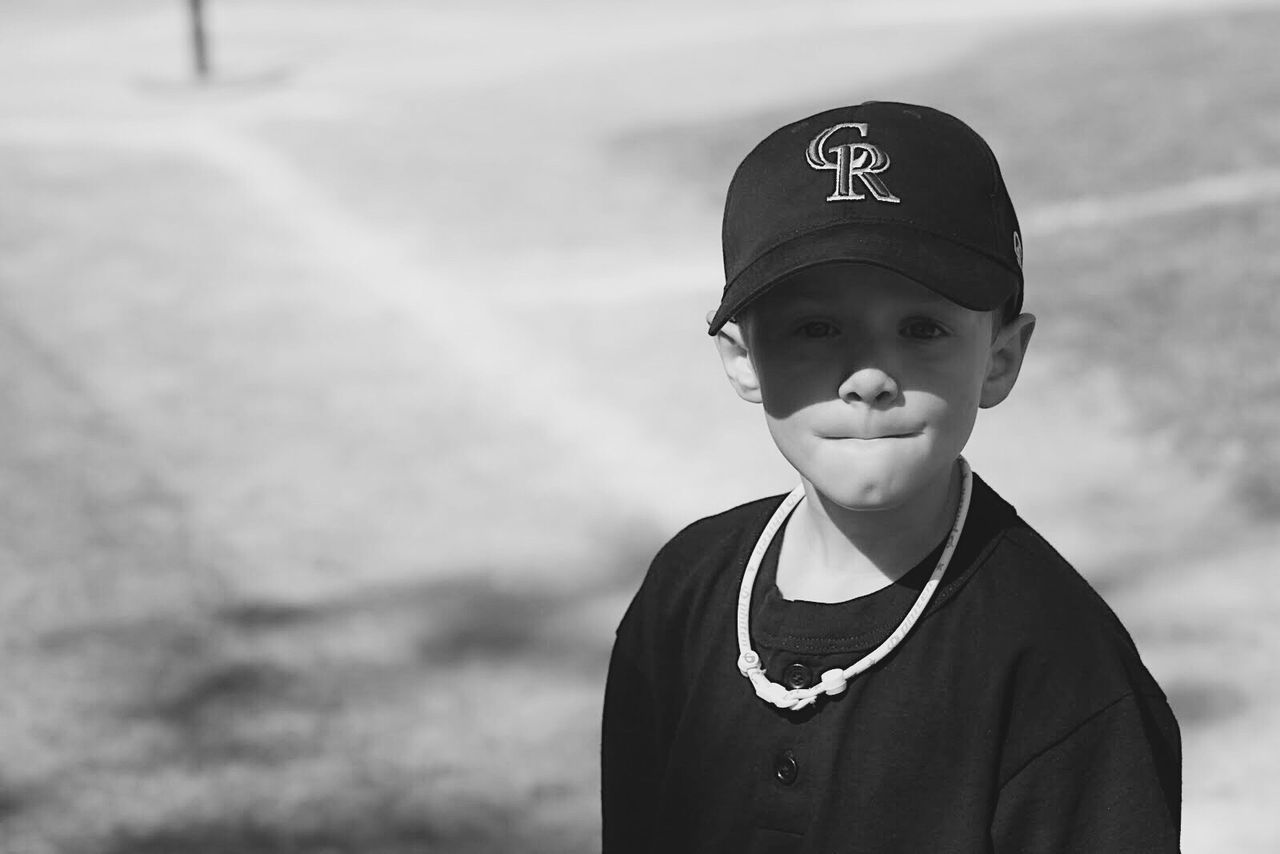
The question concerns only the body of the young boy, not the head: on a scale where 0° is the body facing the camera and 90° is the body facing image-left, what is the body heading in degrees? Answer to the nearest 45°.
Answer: approximately 45°
